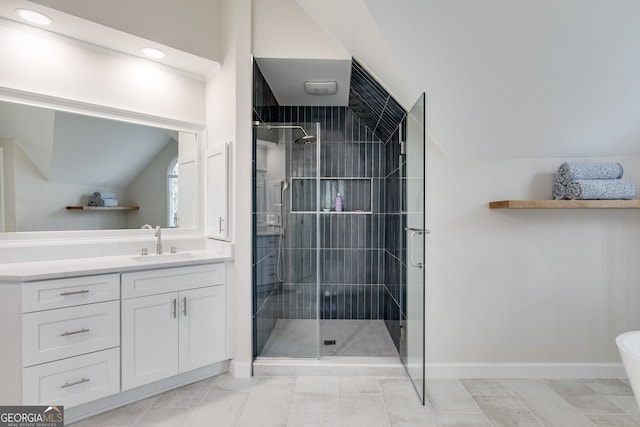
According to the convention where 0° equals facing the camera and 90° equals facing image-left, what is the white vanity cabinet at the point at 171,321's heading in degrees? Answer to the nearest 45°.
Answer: approximately 315°

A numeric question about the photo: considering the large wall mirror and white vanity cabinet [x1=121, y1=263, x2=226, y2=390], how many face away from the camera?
0

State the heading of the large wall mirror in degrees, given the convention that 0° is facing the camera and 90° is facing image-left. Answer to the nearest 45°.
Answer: approximately 315°

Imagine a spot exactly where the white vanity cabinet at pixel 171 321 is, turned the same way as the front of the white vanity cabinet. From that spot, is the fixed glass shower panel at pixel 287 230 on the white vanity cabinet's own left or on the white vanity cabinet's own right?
on the white vanity cabinet's own left

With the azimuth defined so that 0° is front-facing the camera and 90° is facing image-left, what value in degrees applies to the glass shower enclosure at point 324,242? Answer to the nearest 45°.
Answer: approximately 0°

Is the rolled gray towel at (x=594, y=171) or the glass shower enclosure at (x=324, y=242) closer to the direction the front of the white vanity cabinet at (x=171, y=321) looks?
the rolled gray towel

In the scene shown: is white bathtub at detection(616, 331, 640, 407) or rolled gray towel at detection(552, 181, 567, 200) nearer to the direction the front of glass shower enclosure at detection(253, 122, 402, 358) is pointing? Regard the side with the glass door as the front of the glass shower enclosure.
the white bathtub

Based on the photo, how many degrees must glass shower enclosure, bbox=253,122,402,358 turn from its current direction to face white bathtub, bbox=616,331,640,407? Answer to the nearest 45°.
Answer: approximately 45° to its left

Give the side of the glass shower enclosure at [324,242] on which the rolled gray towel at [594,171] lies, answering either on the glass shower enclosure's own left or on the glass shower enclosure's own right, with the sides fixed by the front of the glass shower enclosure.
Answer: on the glass shower enclosure's own left
